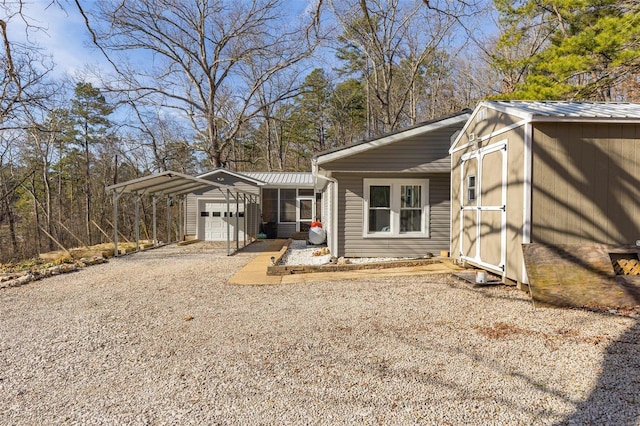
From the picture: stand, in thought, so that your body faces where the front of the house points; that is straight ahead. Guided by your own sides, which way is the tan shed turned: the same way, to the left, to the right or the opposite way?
to the right

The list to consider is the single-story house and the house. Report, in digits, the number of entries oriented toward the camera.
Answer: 2

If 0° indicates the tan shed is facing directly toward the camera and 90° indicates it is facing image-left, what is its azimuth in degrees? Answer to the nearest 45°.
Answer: approximately 45°

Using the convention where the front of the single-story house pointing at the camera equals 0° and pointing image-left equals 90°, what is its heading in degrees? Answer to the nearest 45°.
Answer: approximately 0°

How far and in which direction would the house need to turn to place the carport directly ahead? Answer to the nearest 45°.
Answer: approximately 45° to its right

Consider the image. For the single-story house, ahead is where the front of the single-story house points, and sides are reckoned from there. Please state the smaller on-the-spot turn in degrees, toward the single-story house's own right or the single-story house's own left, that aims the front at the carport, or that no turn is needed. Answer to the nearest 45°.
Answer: approximately 90° to the single-story house's own right

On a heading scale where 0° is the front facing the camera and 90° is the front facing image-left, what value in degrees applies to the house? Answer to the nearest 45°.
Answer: approximately 0°
